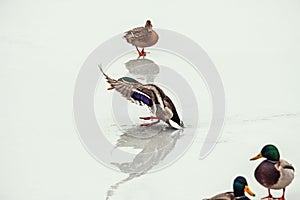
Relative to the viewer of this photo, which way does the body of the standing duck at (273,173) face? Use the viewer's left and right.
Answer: facing the viewer and to the left of the viewer

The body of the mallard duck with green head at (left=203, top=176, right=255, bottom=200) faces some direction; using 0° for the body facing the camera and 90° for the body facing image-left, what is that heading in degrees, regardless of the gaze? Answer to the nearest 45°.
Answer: approximately 270°

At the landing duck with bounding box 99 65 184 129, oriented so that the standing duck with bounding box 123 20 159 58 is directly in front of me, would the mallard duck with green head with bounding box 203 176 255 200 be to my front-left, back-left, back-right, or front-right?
back-right
